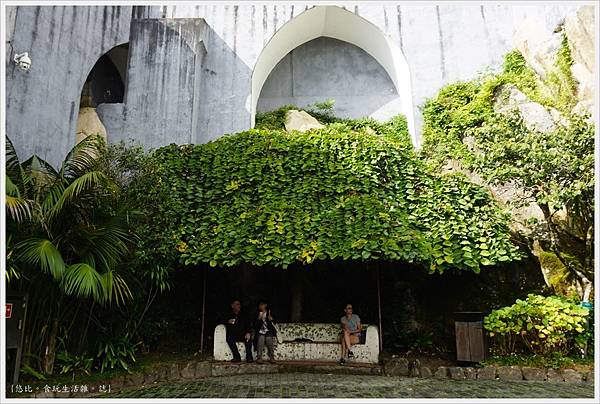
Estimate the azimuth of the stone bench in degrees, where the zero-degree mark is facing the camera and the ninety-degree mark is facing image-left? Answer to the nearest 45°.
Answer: approximately 0°

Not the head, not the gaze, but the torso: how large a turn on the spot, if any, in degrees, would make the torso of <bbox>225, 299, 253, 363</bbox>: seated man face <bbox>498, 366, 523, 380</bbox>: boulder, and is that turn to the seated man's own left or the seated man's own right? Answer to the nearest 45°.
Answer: approximately 45° to the seated man's own left

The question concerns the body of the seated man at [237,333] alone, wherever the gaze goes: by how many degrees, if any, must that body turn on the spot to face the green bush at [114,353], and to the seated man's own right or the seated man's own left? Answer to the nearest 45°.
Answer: approximately 45° to the seated man's own right

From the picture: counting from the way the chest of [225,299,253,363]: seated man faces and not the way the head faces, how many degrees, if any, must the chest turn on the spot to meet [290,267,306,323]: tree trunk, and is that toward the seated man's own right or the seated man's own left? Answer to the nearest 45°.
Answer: approximately 135° to the seated man's own left

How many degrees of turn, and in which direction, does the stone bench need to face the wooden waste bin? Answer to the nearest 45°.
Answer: approximately 90° to its left

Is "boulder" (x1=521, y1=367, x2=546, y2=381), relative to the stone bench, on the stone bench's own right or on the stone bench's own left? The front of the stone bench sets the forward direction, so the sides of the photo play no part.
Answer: on the stone bench's own left

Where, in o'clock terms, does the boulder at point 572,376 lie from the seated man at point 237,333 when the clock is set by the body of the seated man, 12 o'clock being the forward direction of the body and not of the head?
The boulder is roughly at 10 o'clock from the seated man.

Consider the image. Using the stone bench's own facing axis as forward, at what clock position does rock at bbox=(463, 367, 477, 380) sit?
The rock is roughly at 10 o'clock from the stone bench.

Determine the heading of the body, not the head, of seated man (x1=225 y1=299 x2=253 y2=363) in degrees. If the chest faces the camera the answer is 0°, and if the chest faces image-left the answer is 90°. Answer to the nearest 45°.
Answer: approximately 0°

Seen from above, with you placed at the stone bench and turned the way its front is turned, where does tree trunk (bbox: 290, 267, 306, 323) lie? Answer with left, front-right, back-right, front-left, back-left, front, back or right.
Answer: back
